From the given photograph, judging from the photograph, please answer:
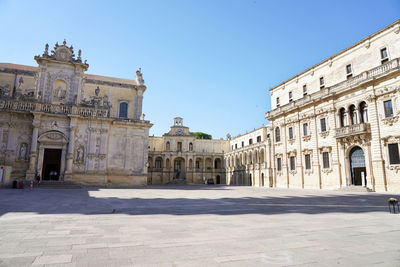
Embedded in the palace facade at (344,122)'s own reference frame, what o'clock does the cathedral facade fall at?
The cathedral facade is roughly at 1 o'clock from the palace facade.

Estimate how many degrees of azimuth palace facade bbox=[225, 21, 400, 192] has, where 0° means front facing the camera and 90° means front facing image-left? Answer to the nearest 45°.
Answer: approximately 45°
